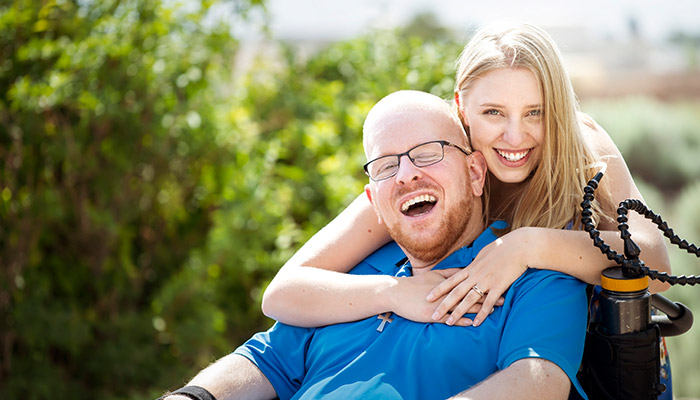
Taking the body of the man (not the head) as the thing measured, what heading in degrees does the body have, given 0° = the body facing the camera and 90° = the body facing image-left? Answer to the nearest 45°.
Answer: approximately 45°

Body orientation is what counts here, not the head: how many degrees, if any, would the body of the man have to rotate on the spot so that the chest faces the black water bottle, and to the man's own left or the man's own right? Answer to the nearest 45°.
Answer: approximately 90° to the man's own left

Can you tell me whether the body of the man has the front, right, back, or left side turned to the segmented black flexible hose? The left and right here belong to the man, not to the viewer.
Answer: left
